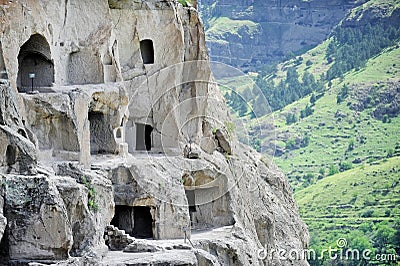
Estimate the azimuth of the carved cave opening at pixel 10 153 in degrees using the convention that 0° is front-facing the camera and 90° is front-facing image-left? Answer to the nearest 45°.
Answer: approximately 0°

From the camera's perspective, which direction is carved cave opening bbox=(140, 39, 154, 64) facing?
toward the camera

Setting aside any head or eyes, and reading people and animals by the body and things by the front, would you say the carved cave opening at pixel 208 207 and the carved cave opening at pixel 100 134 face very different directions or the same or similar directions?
same or similar directions

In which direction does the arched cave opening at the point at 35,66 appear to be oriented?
toward the camera

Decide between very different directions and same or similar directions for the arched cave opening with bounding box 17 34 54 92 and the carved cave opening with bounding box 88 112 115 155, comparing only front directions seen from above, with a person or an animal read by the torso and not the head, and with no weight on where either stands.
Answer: same or similar directions

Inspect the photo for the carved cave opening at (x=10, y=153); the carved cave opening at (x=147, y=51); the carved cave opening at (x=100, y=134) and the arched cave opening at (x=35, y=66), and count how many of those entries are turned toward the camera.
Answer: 4

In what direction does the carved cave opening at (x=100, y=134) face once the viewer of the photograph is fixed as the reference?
facing the viewer

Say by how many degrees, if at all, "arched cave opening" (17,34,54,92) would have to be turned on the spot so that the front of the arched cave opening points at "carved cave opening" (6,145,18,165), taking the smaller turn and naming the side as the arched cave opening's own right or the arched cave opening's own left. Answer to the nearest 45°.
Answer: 0° — it already faces it

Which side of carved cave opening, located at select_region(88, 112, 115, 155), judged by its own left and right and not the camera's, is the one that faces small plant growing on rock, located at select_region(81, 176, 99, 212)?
front

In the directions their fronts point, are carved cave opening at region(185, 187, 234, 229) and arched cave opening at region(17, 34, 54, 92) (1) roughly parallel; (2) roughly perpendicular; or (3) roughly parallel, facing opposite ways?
roughly parallel

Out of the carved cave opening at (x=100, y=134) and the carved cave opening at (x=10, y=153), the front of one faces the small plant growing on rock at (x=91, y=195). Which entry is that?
the carved cave opening at (x=100, y=134)
